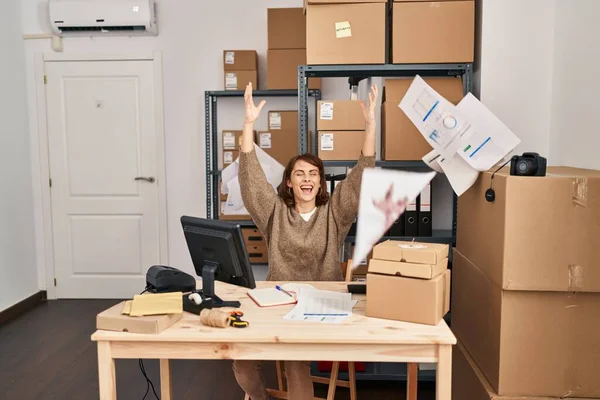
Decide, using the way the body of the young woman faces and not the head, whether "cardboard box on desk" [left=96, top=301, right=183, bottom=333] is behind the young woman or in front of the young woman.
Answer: in front

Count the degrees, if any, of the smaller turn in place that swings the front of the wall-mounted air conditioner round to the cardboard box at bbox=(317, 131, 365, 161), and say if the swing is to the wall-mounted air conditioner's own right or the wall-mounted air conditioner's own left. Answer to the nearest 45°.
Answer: approximately 45° to the wall-mounted air conditioner's own left

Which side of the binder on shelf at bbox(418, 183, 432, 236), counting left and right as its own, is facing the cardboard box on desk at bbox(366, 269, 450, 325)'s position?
front

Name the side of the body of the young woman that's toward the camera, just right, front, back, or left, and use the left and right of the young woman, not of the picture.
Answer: front

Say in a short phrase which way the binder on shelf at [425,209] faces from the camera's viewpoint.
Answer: facing the viewer

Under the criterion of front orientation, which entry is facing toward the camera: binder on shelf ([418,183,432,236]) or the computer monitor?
the binder on shelf

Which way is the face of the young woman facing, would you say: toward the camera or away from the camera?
toward the camera

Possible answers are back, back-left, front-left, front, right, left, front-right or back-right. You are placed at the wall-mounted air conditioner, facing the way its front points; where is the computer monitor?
front

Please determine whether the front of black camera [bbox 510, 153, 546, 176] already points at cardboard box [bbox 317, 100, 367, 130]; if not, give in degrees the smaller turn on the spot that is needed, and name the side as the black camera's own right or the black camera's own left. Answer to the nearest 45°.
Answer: approximately 90° to the black camera's own right

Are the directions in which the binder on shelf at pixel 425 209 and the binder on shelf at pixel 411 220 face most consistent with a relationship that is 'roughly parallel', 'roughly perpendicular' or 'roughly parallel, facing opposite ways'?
roughly parallel

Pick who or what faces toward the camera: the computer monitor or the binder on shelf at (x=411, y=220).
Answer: the binder on shelf

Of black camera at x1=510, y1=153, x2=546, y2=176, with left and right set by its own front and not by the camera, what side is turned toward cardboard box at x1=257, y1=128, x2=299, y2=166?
right

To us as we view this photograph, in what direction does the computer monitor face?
facing away from the viewer and to the right of the viewer

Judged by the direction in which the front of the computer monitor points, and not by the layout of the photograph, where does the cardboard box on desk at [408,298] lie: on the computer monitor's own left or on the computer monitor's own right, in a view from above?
on the computer monitor's own right
